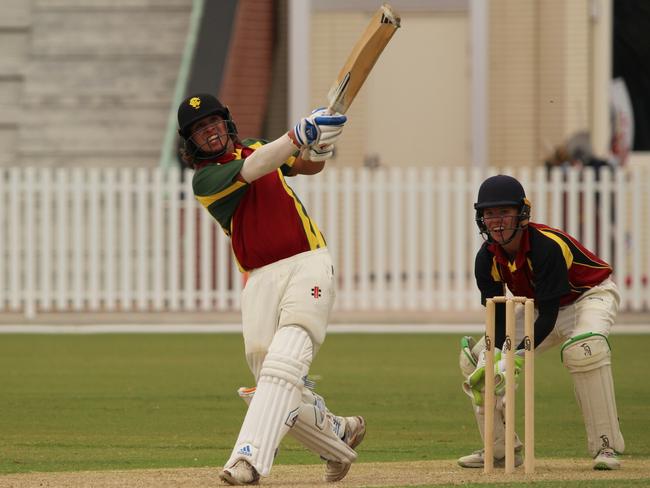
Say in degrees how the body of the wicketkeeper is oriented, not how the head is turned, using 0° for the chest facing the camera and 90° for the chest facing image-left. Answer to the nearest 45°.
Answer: approximately 45°
